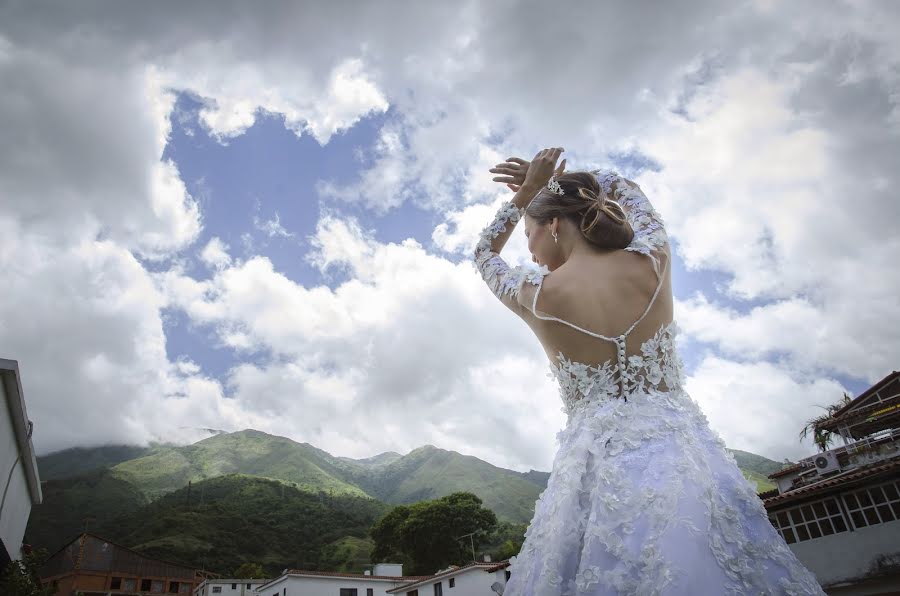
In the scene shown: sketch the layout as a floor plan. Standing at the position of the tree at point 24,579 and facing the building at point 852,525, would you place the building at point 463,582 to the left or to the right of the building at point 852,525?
left

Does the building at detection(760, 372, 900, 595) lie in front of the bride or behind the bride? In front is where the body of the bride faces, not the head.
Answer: in front

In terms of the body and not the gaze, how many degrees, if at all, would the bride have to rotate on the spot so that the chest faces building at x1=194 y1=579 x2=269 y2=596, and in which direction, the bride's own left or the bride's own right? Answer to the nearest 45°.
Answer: approximately 45° to the bride's own left

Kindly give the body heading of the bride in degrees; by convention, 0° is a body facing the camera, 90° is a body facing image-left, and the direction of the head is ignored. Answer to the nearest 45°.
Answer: approximately 180°

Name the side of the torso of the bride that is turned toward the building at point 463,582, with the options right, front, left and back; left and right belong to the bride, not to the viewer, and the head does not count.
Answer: front

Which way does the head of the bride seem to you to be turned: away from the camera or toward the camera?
away from the camera
